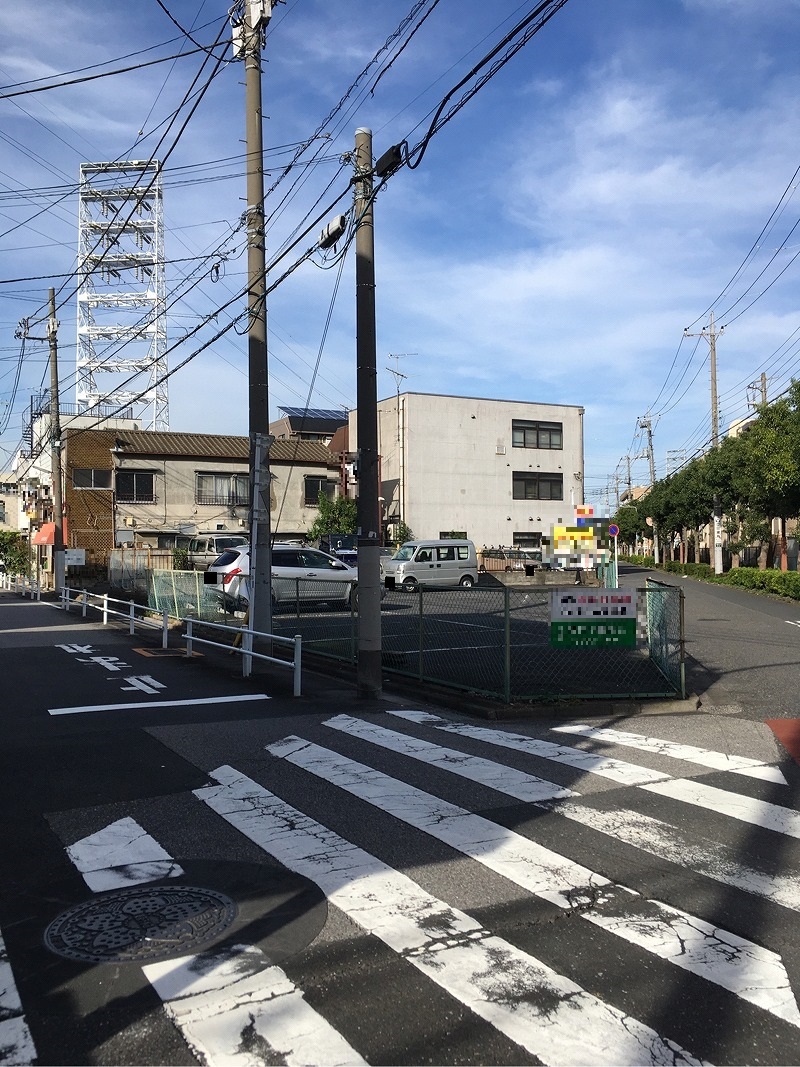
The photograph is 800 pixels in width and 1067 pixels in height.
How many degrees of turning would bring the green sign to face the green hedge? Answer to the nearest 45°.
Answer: approximately 180°

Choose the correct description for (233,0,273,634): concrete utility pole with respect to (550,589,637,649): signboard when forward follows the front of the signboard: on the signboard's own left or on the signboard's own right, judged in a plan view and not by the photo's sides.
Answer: on the signboard's own right

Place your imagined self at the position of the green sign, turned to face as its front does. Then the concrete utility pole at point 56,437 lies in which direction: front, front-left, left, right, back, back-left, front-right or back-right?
back-right

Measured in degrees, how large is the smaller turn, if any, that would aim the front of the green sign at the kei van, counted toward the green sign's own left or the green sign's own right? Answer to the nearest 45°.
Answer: approximately 180°

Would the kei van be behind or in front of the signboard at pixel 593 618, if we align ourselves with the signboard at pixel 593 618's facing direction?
behind

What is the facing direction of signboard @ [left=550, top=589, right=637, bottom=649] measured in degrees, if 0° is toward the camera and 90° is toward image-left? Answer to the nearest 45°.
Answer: approximately 0°

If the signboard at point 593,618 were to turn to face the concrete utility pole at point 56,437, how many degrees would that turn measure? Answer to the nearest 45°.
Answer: approximately 135° to its right

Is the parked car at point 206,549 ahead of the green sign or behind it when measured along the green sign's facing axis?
behind

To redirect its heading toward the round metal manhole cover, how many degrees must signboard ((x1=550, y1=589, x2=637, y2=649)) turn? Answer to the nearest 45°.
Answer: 0° — it already faces it

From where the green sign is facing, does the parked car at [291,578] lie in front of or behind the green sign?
behind

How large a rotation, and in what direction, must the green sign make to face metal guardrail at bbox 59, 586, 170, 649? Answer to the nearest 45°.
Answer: approximately 135° to its right
